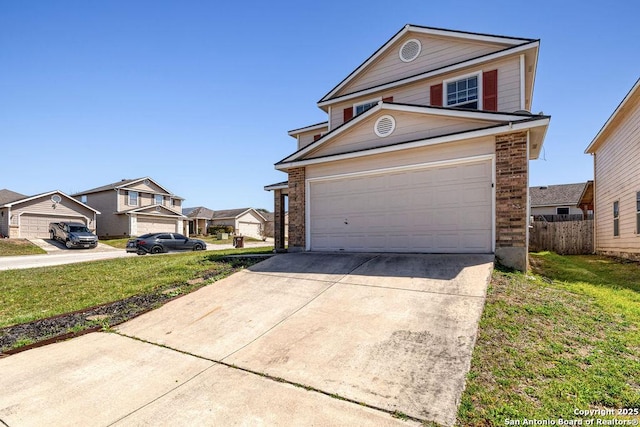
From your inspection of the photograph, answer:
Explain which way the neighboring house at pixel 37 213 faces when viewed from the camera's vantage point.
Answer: facing the viewer and to the right of the viewer

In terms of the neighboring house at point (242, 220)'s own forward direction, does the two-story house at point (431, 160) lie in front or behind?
in front

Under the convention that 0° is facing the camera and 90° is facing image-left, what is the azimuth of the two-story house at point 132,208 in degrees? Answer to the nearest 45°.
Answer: approximately 315°

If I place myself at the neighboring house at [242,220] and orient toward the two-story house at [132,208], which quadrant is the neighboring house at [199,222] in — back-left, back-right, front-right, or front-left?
front-right

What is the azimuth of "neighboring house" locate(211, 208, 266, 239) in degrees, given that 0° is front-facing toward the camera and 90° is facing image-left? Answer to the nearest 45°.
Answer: approximately 315°

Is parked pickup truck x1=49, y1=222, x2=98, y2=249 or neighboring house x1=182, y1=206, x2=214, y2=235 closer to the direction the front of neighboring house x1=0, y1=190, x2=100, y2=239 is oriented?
the parked pickup truck

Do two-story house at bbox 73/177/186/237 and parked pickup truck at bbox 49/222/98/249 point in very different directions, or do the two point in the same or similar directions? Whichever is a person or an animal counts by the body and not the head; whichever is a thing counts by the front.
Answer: same or similar directions

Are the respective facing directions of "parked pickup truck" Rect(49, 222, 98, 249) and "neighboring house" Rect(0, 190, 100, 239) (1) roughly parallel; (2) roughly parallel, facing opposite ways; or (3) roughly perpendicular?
roughly parallel

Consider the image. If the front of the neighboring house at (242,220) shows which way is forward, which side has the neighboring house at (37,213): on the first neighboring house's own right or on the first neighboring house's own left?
on the first neighboring house's own right

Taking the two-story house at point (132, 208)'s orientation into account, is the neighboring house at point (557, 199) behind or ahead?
ahead

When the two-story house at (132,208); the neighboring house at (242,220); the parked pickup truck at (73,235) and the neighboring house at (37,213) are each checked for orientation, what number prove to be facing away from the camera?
0

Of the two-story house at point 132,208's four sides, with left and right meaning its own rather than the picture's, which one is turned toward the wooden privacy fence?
front

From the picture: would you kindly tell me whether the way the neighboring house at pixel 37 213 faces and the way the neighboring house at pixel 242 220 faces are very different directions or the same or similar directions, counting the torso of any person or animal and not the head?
same or similar directions
